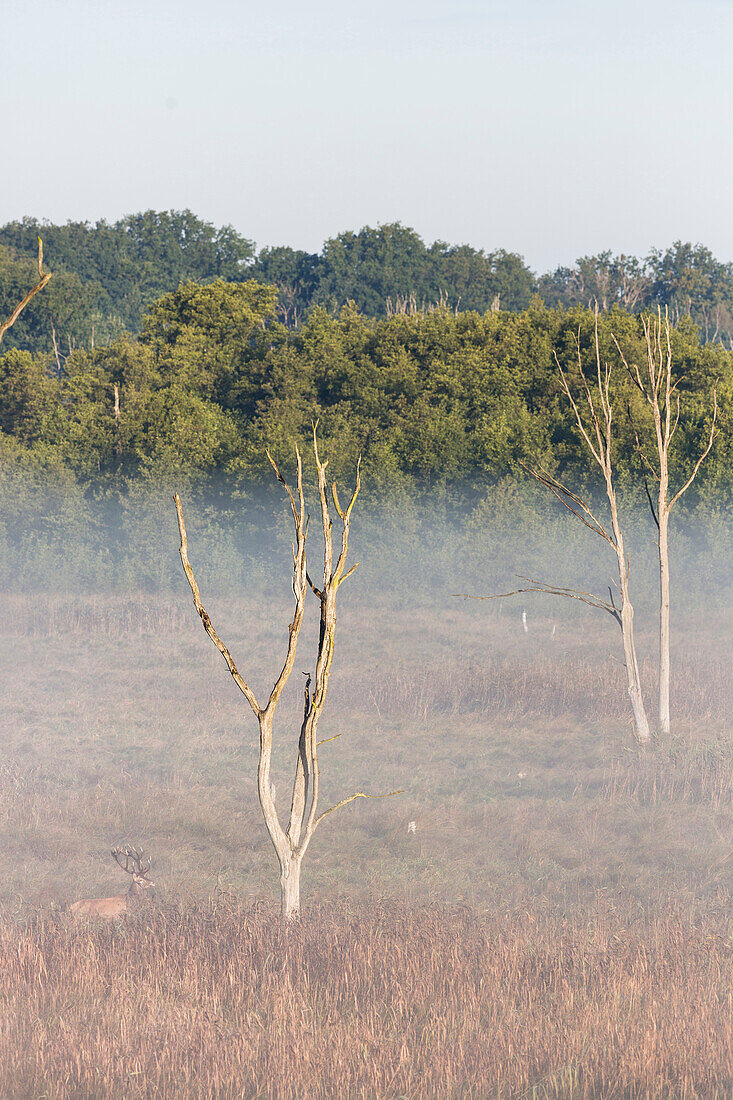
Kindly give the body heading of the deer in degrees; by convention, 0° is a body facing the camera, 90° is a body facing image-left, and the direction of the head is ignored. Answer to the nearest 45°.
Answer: approximately 270°

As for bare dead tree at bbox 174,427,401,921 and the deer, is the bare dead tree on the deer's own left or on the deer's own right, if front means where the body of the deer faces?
on the deer's own right
